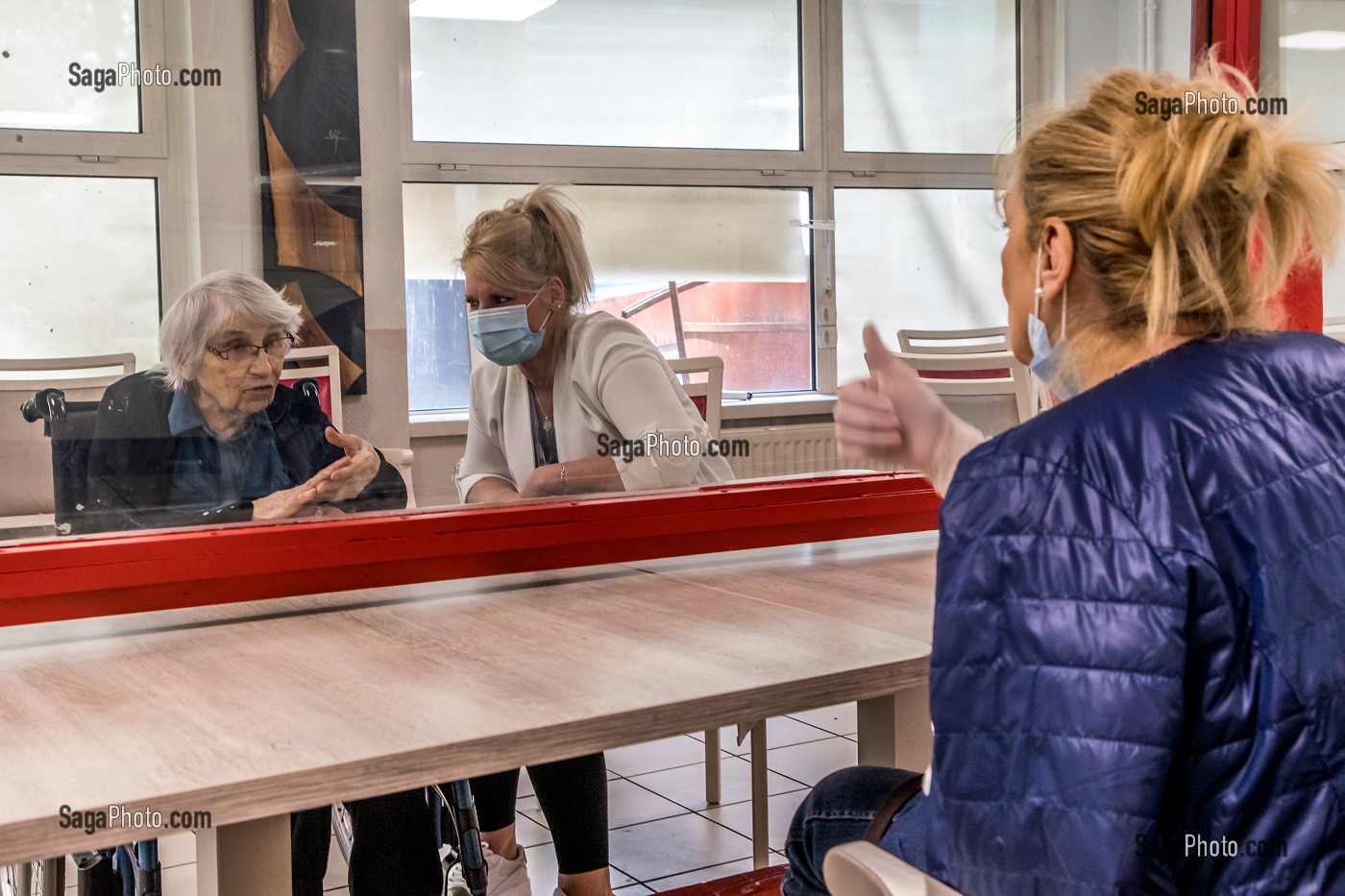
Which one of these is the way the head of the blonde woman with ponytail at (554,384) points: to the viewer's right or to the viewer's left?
to the viewer's left

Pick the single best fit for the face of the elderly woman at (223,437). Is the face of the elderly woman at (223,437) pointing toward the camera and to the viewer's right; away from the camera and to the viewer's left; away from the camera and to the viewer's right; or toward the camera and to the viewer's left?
toward the camera and to the viewer's right

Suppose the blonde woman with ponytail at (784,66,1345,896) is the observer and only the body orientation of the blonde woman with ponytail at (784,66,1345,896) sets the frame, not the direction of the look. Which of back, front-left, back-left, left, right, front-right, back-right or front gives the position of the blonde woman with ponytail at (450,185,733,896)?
front

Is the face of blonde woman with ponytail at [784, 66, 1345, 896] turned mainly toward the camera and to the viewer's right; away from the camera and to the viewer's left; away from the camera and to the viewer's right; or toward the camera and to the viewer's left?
away from the camera and to the viewer's left

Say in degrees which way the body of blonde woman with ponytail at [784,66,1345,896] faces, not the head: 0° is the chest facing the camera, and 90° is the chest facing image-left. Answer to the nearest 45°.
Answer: approximately 135°

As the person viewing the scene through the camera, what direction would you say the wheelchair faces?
facing the viewer and to the right of the viewer

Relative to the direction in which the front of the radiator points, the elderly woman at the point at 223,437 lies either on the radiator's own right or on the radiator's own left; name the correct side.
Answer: on the radiator's own right

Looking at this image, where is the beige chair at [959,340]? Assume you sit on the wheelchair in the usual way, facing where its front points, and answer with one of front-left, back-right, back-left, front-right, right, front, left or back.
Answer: front-left

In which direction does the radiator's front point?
toward the camera

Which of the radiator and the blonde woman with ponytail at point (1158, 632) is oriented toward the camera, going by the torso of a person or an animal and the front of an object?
the radiator

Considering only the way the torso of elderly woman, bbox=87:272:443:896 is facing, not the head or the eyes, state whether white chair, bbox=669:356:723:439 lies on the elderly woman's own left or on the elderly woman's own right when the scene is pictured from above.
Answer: on the elderly woman's own left

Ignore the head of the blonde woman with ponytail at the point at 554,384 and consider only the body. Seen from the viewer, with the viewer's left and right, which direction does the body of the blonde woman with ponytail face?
facing the viewer and to the left of the viewer
